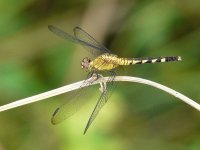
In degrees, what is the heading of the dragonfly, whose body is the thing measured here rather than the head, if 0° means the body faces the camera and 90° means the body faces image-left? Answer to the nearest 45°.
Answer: approximately 90°
